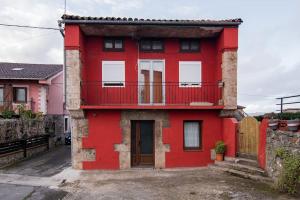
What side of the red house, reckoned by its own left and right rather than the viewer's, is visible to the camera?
front

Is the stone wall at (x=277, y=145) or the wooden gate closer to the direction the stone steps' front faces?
the stone wall

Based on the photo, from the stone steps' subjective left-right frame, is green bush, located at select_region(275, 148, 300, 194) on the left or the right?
on its left

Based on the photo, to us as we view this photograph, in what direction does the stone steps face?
facing the viewer and to the left of the viewer

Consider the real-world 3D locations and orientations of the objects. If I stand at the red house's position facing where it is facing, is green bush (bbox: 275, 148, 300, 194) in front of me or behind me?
in front

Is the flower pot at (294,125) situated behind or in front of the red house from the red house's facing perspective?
in front

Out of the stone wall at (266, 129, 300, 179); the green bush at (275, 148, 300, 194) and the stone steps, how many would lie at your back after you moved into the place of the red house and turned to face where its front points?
0

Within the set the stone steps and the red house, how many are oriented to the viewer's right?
0
